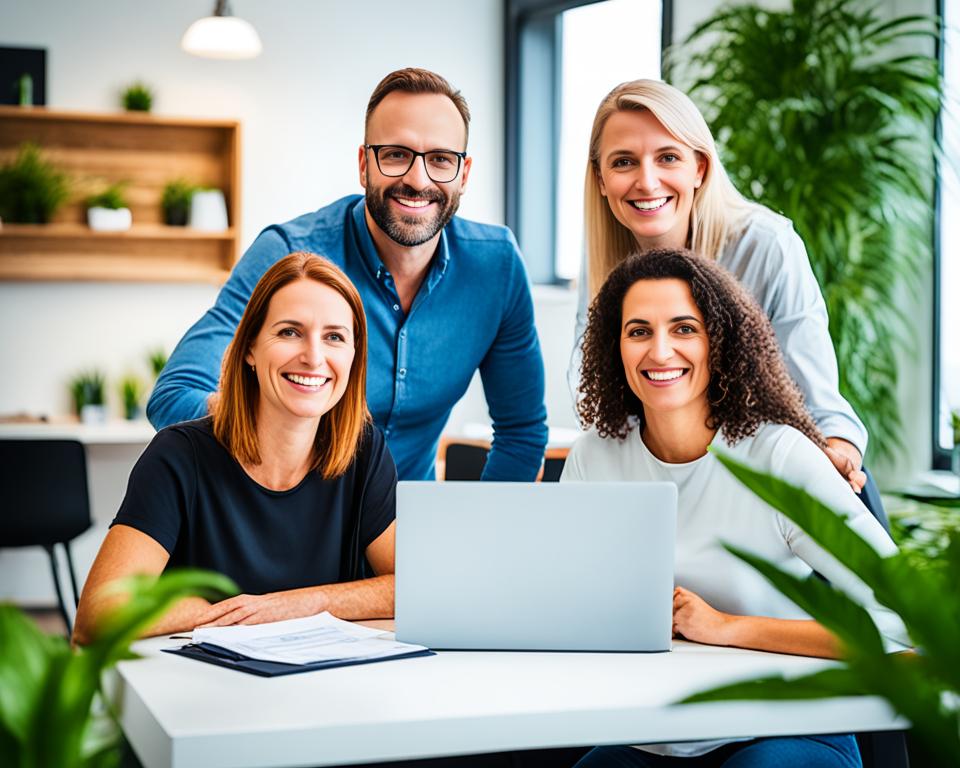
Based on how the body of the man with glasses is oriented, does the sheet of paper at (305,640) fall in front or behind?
in front

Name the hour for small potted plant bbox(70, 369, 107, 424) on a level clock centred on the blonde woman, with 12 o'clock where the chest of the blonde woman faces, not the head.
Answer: The small potted plant is roughly at 3 o'clock from the blonde woman.

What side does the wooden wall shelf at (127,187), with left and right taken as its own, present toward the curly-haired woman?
front

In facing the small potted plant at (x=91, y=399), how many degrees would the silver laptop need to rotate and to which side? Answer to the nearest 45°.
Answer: approximately 45° to its left

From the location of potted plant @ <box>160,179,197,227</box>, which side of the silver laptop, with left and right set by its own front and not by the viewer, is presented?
front

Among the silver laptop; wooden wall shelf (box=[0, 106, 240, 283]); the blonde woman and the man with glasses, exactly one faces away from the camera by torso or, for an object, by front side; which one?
the silver laptop

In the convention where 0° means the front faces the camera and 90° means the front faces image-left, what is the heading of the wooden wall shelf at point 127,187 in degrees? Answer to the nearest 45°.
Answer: approximately 0°

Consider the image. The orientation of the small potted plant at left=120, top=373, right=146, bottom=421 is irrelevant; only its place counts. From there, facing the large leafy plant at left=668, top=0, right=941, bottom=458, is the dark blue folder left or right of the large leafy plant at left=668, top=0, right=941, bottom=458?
right

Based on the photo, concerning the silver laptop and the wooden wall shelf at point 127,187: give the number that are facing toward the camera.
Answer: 1

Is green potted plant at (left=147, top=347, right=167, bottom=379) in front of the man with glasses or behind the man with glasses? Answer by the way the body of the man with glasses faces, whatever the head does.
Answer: behind

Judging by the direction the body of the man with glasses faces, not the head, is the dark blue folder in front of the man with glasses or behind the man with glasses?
in front
